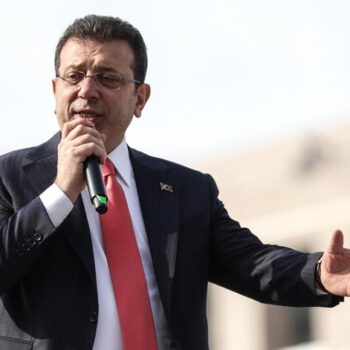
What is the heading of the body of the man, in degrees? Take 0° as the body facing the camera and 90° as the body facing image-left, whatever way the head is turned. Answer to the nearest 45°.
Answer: approximately 0°
